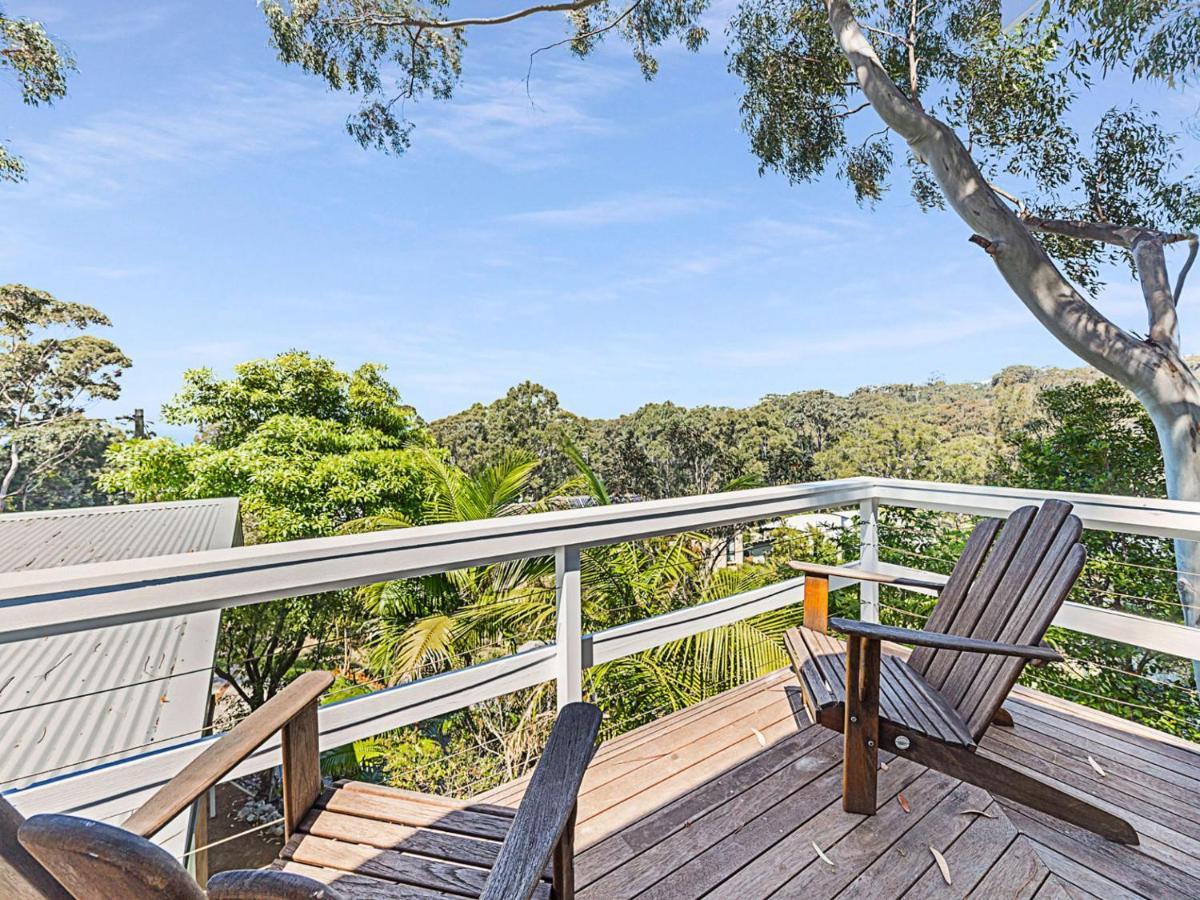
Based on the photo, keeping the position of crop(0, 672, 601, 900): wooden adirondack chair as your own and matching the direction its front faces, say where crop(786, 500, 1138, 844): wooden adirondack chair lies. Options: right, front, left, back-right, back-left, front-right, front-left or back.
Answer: front-right

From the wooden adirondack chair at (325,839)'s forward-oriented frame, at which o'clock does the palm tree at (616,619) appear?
The palm tree is roughly at 12 o'clock from the wooden adirondack chair.

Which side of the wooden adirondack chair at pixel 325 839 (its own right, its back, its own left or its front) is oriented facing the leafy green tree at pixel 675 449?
front

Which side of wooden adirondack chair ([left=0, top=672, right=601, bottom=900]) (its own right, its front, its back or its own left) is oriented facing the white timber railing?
front

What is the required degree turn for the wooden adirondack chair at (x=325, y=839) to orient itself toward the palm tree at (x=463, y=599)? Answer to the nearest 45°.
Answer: approximately 45° to its left

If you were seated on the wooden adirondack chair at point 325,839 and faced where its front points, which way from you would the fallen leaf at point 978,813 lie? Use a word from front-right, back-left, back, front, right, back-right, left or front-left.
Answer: front-right

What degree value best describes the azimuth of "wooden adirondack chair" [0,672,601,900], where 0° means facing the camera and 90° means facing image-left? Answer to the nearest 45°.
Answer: approximately 225°
